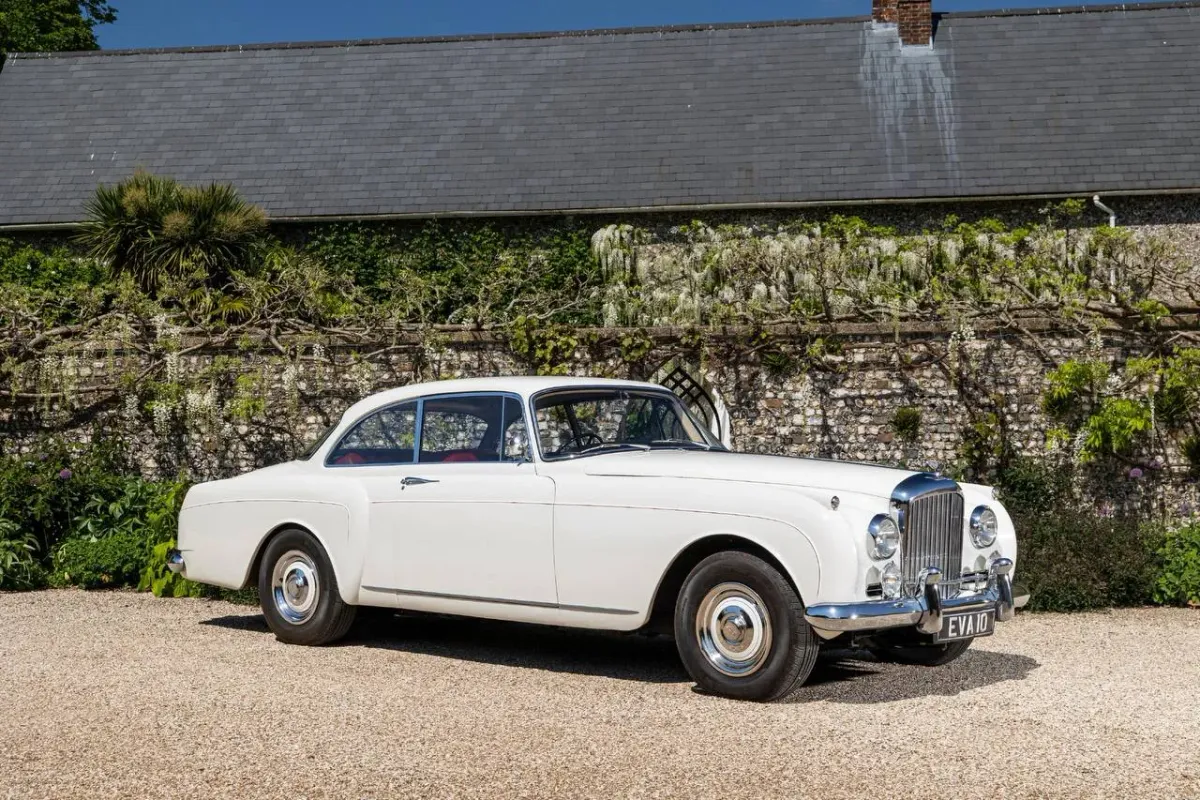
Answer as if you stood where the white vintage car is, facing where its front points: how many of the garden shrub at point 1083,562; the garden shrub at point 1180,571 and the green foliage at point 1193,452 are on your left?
3

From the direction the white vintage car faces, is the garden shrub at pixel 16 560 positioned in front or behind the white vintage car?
behind

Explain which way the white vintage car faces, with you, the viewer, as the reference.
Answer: facing the viewer and to the right of the viewer

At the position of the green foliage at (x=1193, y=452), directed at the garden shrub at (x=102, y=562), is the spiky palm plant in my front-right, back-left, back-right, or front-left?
front-right

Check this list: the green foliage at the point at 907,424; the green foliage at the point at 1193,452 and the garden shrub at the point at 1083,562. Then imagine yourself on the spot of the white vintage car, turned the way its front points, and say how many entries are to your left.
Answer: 3

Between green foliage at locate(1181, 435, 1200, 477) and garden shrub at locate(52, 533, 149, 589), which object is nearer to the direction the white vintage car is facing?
the green foliage

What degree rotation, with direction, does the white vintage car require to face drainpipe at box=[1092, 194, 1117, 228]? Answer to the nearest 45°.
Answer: approximately 90° to its left

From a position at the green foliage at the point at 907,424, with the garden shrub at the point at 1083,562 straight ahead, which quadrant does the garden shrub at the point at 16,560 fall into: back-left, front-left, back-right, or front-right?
back-right

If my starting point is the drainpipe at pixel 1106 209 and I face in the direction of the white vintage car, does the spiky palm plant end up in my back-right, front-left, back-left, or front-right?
front-right

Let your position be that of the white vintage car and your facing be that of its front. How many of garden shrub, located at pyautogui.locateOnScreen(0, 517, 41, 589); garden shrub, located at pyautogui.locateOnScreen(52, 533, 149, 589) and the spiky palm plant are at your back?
3

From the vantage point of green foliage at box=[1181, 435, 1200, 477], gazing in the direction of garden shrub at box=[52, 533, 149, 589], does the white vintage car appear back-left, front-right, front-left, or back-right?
front-left

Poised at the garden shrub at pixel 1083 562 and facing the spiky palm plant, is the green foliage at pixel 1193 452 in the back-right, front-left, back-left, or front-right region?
back-right

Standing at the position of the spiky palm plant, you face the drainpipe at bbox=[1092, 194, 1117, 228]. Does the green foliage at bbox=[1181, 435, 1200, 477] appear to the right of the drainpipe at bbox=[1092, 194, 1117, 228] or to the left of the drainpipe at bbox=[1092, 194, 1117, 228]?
right

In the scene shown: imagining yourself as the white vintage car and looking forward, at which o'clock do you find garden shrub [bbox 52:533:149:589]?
The garden shrub is roughly at 6 o'clock from the white vintage car.
